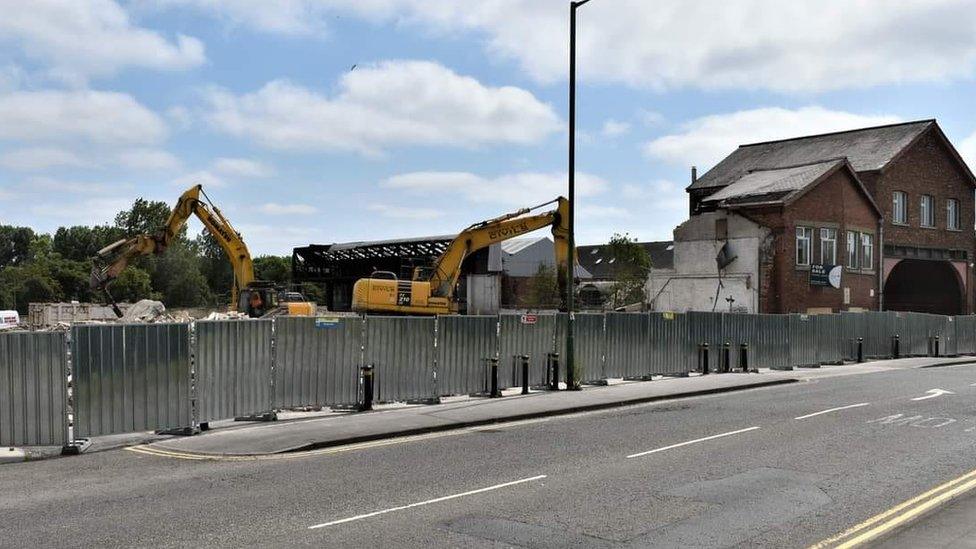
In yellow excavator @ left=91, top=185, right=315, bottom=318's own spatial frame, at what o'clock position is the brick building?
The brick building is roughly at 6 o'clock from the yellow excavator.

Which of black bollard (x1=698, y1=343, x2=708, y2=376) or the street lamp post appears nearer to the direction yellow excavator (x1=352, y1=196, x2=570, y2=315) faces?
the black bollard

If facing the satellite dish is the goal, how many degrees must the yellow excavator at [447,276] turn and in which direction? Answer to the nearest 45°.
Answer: approximately 45° to its left

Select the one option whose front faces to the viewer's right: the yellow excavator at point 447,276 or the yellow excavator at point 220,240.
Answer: the yellow excavator at point 447,276

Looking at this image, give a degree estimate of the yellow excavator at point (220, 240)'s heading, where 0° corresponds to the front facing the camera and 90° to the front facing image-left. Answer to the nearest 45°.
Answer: approximately 90°

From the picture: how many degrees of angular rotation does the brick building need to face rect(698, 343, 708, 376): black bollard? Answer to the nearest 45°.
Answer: approximately 45° to its right

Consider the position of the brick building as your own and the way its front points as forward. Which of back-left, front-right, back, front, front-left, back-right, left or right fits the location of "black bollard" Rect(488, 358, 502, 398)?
front-right

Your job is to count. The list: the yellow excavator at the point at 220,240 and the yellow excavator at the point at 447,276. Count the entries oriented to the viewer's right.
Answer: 1

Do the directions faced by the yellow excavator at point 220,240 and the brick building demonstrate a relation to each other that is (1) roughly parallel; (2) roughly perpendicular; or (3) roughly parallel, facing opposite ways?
roughly perpendicular

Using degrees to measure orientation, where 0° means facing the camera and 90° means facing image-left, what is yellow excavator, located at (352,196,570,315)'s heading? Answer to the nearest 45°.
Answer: approximately 270°

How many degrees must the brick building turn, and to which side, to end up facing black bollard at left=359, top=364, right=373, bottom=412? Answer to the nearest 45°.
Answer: approximately 45° to its right

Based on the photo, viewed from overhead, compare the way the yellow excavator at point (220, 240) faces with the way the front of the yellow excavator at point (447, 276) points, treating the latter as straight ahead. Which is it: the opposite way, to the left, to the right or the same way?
the opposite way

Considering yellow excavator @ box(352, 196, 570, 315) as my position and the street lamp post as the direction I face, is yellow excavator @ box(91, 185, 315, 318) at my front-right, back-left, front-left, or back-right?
back-right
